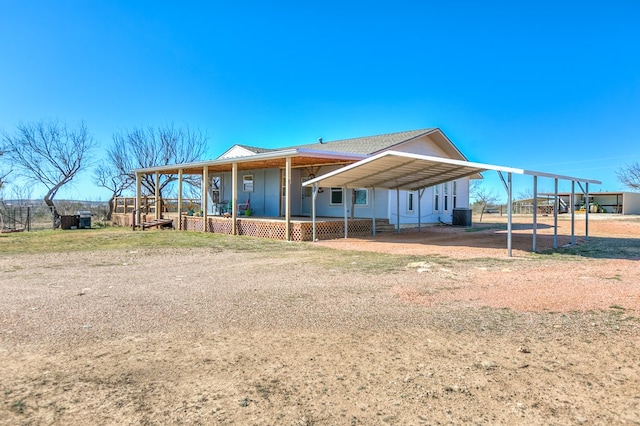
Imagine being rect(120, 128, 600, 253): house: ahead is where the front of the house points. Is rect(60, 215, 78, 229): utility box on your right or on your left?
on your right

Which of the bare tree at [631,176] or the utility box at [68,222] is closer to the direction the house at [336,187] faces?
the utility box

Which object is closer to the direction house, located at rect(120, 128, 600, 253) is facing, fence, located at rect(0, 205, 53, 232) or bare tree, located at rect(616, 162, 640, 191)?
the fence

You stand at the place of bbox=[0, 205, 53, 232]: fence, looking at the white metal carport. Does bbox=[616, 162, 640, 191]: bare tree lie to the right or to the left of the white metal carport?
left

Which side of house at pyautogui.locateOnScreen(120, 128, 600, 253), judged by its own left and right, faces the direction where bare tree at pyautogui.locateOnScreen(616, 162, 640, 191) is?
back

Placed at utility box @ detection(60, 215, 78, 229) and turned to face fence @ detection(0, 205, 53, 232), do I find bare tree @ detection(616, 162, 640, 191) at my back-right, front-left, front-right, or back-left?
back-right

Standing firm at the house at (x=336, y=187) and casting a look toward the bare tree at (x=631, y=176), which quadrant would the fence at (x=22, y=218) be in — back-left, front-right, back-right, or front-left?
back-left

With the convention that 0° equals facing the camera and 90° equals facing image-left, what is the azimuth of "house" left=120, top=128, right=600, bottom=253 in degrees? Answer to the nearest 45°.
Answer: approximately 45°

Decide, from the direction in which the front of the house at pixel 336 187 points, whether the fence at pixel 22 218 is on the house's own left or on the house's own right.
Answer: on the house's own right
